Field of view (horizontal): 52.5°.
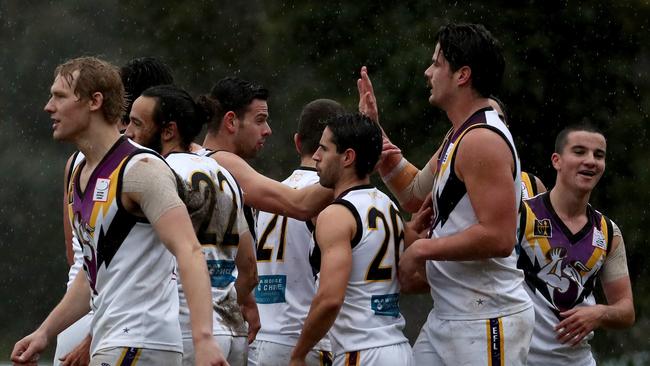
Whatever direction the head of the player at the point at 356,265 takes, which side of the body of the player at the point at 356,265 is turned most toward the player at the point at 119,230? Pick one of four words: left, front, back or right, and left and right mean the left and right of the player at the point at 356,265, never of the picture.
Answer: left

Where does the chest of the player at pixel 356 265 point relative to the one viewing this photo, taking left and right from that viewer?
facing away from the viewer and to the left of the viewer

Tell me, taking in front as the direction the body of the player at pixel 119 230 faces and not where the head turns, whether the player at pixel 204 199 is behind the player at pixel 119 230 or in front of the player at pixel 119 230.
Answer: behind

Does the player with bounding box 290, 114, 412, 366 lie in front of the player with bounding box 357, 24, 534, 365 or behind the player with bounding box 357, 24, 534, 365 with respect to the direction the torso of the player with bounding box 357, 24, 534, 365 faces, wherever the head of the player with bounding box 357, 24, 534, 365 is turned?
in front

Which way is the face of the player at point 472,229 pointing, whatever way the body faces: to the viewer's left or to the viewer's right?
to the viewer's left

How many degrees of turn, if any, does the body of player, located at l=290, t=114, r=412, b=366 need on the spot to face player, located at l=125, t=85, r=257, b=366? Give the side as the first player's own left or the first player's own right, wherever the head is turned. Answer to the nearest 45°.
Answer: approximately 45° to the first player's own left

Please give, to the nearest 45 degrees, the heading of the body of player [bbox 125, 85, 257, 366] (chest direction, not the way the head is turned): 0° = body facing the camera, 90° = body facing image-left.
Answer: approximately 135°
